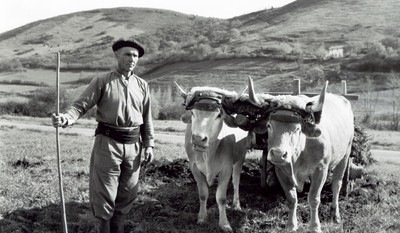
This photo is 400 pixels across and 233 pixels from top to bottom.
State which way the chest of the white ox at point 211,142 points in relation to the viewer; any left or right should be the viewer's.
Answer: facing the viewer and to the left of the viewer

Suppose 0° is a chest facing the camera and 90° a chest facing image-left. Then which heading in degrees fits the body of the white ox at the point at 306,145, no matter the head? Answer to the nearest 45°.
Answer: approximately 45°

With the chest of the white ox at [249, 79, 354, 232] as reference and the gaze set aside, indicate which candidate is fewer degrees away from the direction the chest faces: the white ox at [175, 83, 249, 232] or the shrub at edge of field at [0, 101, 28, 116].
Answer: the white ox

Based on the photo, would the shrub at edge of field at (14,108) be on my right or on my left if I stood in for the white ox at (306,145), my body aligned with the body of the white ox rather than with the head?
on my right

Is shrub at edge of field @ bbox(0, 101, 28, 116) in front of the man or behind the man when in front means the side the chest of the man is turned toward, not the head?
behind

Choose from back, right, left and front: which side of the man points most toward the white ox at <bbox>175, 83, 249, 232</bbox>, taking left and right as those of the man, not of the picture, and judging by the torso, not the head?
left

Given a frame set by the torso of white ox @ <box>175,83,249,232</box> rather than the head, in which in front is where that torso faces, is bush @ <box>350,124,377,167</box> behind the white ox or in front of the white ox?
behind

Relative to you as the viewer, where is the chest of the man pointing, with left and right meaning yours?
facing the viewer and to the right of the viewer

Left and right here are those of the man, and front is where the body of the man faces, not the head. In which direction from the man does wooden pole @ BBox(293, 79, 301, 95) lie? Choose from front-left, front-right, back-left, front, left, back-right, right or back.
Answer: left
